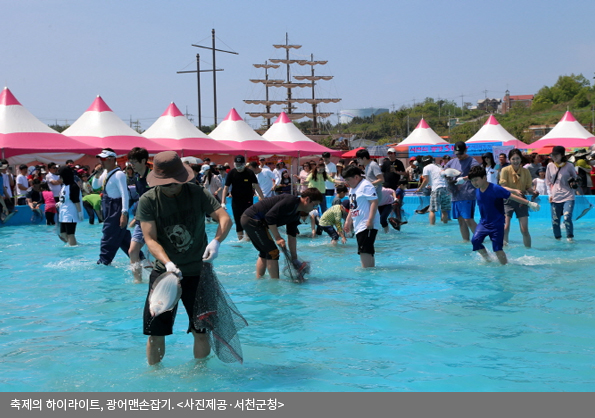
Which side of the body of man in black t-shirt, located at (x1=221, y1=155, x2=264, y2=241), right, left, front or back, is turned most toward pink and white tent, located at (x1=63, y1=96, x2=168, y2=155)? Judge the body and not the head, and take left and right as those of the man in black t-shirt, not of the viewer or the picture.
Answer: back

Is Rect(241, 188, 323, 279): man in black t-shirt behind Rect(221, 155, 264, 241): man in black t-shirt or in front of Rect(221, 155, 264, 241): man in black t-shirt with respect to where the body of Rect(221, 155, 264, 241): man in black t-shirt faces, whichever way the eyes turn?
in front

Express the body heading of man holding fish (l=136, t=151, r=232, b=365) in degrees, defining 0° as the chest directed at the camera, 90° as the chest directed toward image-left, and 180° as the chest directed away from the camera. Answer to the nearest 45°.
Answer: approximately 0°

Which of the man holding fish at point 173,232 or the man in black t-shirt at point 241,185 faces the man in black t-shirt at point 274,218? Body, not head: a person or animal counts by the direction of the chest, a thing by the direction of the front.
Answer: the man in black t-shirt at point 241,185

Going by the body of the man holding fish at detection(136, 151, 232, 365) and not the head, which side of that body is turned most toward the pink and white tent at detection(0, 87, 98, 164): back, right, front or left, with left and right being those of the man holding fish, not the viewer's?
back

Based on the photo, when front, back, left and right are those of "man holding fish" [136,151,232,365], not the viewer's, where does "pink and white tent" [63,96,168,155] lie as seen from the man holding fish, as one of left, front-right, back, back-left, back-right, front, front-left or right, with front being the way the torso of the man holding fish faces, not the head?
back

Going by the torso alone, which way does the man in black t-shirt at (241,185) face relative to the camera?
toward the camera

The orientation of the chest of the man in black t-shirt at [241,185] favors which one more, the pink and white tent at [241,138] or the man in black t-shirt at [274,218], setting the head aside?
the man in black t-shirt
